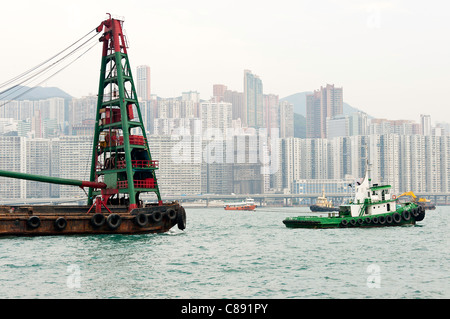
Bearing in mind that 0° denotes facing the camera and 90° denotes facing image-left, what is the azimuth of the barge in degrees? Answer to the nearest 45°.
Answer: approximately 270°
